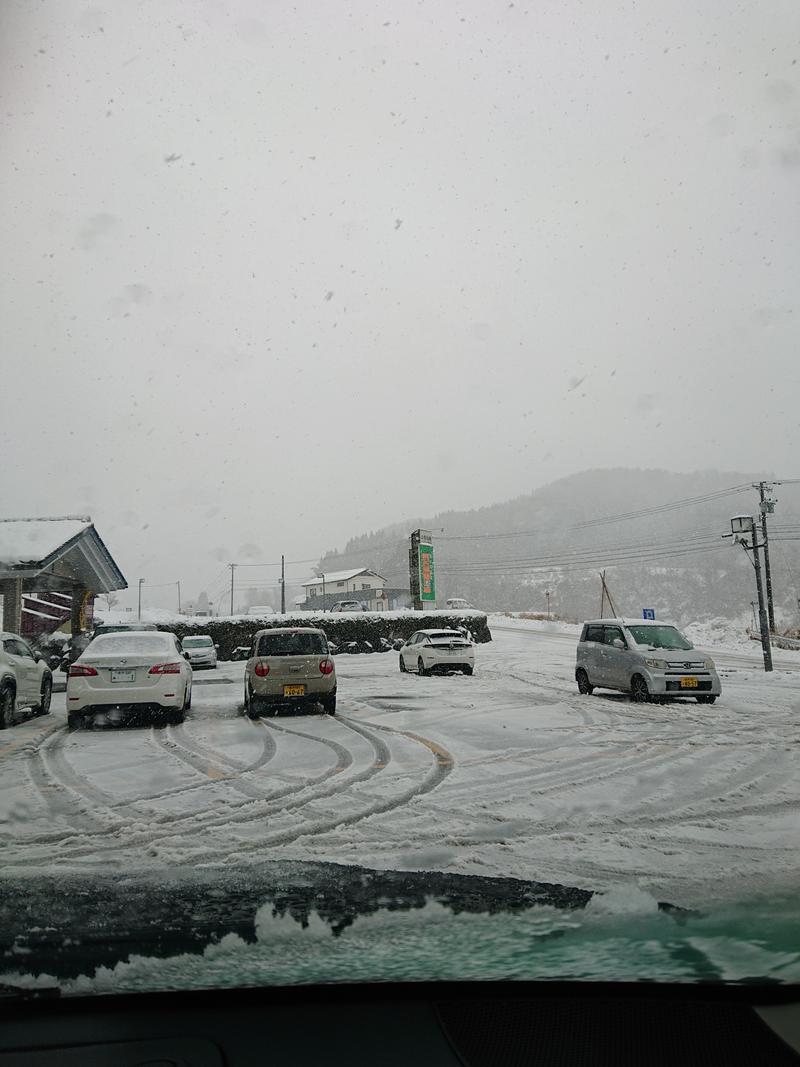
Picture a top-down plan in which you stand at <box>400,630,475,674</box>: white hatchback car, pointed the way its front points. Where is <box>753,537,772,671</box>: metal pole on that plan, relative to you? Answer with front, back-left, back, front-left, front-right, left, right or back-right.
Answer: back-right

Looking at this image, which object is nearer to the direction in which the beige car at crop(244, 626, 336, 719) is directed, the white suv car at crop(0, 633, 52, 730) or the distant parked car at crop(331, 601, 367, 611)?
the distant parked car

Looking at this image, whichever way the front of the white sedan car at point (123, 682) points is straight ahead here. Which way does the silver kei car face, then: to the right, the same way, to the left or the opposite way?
the opposite way

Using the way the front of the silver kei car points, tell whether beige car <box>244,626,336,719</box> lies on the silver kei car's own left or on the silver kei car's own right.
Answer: on the silver kei car's own right

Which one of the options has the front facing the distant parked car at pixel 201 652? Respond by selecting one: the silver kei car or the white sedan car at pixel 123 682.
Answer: the white sedan car

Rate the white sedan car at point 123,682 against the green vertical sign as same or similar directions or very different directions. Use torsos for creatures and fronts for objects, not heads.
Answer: very different directions

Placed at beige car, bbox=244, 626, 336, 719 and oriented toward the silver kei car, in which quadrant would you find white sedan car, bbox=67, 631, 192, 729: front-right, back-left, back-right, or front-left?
back-right

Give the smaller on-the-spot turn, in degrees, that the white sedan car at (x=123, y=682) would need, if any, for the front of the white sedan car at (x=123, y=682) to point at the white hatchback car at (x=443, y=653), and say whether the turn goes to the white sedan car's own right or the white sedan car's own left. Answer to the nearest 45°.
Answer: approximately 45° to the white sedan car's own right

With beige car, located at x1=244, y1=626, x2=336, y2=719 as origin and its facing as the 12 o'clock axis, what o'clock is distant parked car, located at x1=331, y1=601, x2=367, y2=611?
The distant parked car is roughly at 12 o'clock from the beige car.

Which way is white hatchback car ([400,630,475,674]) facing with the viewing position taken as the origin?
facing away from the viewer and to the left of the viewer

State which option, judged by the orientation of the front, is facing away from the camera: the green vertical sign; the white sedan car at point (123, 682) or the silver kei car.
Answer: the white sedan car

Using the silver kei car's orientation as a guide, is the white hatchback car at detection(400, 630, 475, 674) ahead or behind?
behind

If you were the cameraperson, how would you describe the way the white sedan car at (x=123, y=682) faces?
facing away from the viewer

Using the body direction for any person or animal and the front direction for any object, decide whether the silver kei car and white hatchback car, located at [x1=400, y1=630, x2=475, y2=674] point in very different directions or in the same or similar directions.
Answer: very different directions

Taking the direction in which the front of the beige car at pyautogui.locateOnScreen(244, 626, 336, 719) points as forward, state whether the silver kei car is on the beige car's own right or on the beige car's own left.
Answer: on the beige car's own right

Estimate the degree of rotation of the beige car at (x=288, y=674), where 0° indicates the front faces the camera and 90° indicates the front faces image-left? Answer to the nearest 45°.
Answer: approximately 180°
